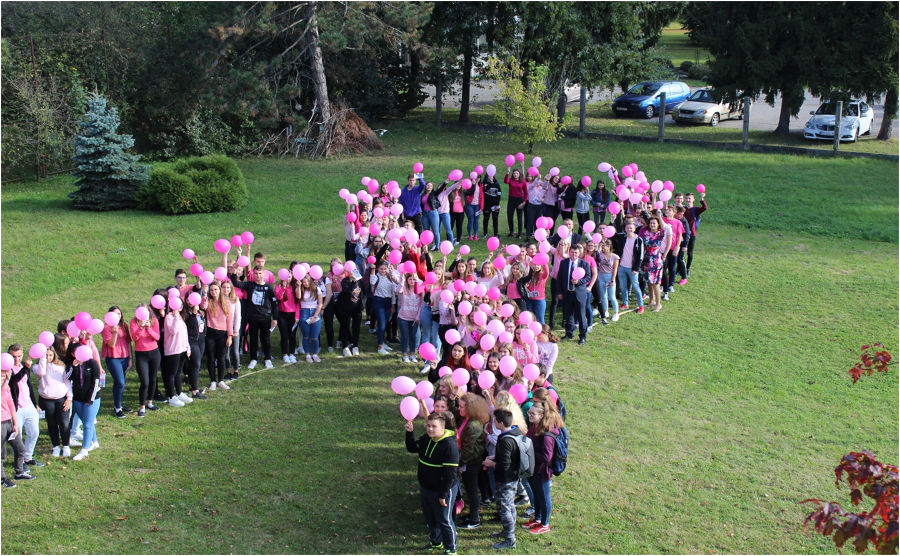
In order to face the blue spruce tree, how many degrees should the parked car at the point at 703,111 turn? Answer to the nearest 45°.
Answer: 0° — it already faces it

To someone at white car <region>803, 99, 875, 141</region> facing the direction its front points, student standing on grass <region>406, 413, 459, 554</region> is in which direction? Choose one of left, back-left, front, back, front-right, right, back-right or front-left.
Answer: front-left

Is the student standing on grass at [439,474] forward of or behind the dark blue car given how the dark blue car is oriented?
forward

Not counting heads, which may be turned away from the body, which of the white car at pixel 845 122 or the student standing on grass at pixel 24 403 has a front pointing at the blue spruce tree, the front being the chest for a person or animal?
the white car

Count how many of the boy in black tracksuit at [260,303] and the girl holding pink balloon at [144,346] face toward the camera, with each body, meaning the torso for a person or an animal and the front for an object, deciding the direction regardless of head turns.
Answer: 2

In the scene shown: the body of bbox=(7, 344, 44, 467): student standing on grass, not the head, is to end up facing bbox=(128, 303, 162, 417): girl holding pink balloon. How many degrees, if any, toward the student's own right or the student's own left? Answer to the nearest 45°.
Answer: approximately 90° to the student's own left

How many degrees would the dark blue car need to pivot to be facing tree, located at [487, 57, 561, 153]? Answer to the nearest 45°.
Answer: approximately 45° to its left

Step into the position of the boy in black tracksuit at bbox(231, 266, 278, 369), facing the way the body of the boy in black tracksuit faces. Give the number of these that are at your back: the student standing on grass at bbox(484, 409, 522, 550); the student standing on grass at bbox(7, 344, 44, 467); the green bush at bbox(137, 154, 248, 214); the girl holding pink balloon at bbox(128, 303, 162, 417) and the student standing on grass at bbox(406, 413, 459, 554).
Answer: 1

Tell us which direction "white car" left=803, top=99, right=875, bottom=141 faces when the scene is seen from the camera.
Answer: facing the viewer and to the left of the viewer

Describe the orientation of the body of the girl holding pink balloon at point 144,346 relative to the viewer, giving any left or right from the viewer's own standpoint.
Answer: facing the viewer

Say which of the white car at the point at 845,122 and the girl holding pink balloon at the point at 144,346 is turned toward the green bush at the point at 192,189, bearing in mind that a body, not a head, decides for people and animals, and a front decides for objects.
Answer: the white car

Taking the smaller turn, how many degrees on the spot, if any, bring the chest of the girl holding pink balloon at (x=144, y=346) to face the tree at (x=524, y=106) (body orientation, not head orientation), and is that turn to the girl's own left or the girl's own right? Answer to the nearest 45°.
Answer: approximately 135° to the girl's own left

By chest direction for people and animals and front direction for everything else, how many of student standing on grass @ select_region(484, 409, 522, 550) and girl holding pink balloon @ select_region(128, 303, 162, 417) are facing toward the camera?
1

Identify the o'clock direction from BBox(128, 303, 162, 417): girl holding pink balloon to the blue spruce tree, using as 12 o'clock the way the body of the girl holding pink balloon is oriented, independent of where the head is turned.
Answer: The blue spruce tree is roughly at 6 o'clock from the girl holding pink balloon.
